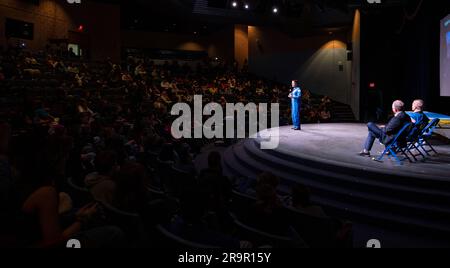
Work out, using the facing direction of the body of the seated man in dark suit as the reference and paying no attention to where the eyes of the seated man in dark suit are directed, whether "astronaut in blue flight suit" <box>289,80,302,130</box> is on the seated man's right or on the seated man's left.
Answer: on the seated man's right

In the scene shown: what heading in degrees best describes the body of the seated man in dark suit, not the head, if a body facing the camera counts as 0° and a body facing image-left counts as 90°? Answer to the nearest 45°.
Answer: approximately 90°
